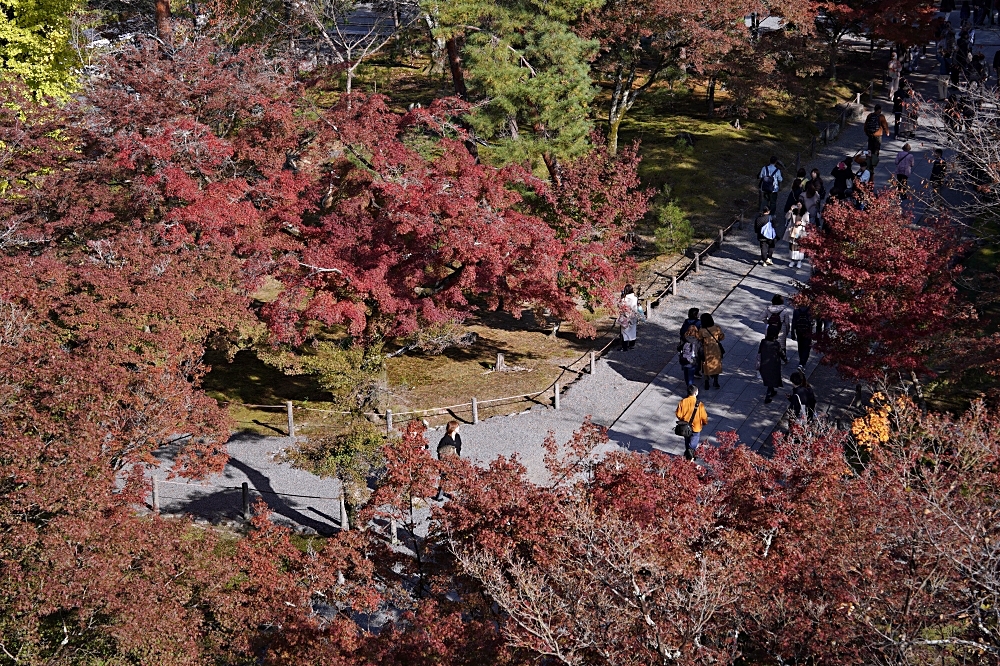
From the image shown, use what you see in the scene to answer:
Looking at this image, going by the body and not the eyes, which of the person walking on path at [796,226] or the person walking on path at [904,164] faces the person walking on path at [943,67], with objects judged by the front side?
the person walking on path at [904,164]

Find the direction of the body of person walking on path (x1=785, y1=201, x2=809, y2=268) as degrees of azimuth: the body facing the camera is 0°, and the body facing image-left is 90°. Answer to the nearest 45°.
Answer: approximately 45°

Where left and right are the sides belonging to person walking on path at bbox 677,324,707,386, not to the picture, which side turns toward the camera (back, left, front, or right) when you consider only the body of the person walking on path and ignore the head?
back

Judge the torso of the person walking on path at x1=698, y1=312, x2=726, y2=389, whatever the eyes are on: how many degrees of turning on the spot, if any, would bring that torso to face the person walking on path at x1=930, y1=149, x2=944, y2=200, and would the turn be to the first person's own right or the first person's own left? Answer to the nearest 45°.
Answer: approximately 45° to the first person's own right

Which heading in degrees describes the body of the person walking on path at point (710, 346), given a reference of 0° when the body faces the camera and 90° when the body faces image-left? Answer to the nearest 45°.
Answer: approximately 180°

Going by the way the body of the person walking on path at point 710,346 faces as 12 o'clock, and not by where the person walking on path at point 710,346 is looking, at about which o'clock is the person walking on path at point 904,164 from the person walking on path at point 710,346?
the person walking on path at point 904,164 is roughly at 1 o'clock from the person walking on path at point 710,346.

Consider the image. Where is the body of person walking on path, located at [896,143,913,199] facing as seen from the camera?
away from the camera

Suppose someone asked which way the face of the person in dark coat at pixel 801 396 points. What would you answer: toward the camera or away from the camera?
away from the camera

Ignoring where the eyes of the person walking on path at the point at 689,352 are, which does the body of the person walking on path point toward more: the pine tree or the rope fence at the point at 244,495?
the pine tree

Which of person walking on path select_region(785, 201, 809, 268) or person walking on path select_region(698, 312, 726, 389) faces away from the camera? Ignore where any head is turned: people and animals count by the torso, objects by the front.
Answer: person walking on path select_region(698, 312, 726, 389)

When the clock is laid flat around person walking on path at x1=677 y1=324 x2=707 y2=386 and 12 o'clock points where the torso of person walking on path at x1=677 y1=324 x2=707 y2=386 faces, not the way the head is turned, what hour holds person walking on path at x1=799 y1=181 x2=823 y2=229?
person walking on path at x1=799 y1=181 x2=823 y2=229 is roughly at 1 o'clock from person walking on path at x1=677 y1=324 x2=707 y2=386.

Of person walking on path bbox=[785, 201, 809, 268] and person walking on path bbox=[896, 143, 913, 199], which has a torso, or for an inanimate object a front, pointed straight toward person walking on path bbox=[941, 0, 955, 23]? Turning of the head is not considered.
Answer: person walking on path bbox=[896, 143, 913, 199]

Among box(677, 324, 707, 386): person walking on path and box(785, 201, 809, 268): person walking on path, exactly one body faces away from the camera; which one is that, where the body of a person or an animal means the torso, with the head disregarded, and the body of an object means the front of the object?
box(677, 324, 707, 386): person walking on path

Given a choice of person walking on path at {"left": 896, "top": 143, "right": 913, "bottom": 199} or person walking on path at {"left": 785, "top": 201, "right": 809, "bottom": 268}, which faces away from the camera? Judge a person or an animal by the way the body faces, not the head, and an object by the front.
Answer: person walking on path at {"left": 896, "top": 143, "right": 913, "bottom": 199}
